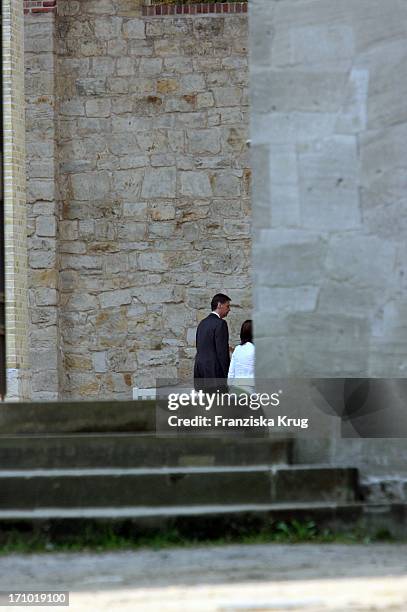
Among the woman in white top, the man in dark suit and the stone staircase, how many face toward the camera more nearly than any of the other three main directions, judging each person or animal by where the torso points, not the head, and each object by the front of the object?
1

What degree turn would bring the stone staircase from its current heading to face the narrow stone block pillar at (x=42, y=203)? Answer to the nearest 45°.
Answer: approximately 180°

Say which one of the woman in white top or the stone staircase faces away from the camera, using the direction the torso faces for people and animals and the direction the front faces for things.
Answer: the woman in white top

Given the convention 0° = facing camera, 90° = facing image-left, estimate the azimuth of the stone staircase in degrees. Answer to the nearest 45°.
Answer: approximately 0°

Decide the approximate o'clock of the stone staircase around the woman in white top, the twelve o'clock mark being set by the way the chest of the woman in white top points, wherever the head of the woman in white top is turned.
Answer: The stone staircase is roughly at 6 o'clock from the woman in white top.

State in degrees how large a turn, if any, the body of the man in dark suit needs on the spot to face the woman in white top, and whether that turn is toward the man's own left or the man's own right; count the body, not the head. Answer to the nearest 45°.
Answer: approximately 90° to the man's own right

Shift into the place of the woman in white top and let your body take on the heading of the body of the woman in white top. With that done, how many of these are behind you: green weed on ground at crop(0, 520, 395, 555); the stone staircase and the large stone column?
3

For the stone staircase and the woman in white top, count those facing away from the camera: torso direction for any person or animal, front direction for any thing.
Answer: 1

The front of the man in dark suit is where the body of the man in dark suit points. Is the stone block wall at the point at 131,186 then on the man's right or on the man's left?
on the man's left

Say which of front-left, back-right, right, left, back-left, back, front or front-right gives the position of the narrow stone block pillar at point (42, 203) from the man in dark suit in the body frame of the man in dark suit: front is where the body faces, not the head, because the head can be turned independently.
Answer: left

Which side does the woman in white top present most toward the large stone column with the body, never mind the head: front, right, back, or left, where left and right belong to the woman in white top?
back

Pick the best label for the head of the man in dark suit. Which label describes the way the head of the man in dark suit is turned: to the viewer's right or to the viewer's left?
to the viewer's right

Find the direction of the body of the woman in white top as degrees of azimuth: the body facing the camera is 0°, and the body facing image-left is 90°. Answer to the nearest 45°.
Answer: approximately 180°

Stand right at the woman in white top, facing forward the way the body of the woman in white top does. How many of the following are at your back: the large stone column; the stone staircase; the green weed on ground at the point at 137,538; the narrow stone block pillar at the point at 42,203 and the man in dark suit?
3

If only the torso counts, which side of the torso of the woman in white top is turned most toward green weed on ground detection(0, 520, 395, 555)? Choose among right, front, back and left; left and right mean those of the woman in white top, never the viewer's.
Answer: back

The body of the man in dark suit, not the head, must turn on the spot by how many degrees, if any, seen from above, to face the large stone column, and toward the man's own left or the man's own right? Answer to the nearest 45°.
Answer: approximately 135° to the man's own right

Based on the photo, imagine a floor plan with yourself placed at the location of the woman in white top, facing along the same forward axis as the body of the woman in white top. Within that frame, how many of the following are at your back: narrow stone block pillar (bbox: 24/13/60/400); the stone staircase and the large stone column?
2
